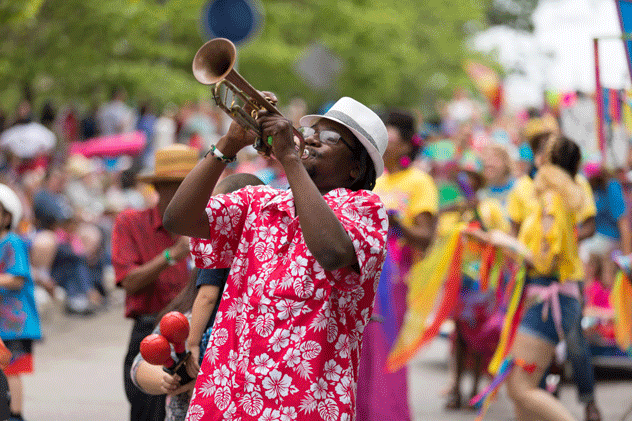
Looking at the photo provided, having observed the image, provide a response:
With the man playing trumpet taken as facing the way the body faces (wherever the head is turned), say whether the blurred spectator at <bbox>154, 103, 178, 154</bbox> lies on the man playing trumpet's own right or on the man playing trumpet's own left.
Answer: on the man playing trumpet's own right

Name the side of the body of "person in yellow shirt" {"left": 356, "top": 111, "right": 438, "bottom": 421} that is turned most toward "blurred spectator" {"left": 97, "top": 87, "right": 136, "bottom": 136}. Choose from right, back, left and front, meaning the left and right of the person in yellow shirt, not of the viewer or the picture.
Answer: right

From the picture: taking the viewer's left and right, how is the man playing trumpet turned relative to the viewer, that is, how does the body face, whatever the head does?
facing the viewer and to the left of the viewer

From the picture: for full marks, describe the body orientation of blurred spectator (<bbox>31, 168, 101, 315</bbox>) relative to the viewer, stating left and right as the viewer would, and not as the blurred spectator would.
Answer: facing the viewer and to the right of the viewer

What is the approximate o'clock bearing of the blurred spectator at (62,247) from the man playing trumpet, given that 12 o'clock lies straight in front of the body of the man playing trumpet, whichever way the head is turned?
The blurred spectator is roughly at 4 o'clock from the man playing trumpet.

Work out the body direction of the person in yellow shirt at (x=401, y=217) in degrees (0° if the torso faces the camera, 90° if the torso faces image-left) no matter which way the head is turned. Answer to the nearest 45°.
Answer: approximately 45°
